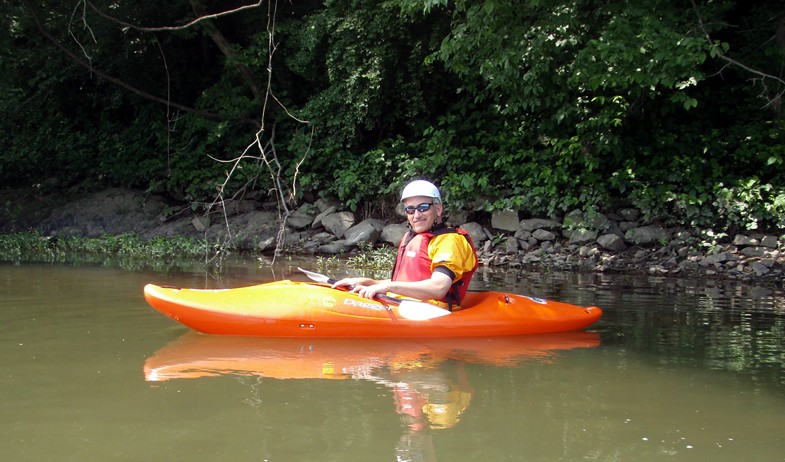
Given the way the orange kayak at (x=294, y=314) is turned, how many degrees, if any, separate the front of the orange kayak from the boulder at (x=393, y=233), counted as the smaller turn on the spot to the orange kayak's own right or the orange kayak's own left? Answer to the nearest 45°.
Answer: approximately 90° to the orange kayak's own right

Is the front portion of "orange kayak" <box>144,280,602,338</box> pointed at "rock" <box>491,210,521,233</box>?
no

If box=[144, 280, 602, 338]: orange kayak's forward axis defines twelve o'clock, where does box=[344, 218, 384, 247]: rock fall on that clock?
The rock is roughly at 3 o'clock from the orange kayak.

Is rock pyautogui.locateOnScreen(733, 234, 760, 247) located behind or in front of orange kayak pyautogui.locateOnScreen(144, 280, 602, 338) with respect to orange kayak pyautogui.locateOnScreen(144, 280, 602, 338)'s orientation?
behind

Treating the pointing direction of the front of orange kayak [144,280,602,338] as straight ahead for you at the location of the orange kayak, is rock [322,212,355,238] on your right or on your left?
on your right

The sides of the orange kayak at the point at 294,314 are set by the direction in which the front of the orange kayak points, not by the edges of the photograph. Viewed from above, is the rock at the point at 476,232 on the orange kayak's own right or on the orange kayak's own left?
on the orange kayak's own right

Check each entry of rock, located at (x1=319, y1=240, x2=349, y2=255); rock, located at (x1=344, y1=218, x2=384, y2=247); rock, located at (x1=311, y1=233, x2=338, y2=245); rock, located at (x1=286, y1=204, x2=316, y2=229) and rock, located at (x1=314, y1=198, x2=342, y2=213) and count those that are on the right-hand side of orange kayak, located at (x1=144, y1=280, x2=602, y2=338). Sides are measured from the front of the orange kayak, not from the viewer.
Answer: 5

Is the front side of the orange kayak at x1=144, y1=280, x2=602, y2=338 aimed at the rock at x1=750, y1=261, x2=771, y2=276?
no

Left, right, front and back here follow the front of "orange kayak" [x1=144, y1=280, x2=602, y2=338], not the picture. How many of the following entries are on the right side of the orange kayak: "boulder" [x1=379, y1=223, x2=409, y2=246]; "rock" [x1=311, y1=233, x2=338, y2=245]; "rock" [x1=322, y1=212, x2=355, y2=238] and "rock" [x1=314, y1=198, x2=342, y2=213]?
4

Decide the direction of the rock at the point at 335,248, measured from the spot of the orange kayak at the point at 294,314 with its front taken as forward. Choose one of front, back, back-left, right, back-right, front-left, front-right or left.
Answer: right

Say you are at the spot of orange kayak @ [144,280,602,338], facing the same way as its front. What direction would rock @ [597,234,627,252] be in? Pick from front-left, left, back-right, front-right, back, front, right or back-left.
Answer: back-right

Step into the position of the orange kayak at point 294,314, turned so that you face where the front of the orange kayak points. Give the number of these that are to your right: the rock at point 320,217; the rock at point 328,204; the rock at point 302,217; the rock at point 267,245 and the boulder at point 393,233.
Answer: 5

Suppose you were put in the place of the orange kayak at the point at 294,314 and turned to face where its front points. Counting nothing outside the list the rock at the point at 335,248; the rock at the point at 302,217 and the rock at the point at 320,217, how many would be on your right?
3

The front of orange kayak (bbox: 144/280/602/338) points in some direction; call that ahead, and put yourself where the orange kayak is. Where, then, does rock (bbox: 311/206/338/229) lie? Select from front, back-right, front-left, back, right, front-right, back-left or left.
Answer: right

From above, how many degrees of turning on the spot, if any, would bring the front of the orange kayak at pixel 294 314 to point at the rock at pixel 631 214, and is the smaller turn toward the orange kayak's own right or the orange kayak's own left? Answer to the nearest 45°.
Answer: approximately 135° to the orange kayak's own right

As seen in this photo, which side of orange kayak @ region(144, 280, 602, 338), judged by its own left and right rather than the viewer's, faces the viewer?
left

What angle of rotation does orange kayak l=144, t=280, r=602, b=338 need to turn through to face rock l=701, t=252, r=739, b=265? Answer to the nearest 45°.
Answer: approximately 135° to its right

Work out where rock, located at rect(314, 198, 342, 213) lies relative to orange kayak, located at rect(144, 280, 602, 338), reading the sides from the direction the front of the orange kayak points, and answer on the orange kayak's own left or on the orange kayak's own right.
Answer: on the orange kayak's own right
